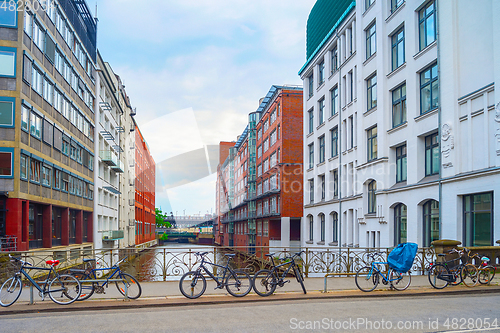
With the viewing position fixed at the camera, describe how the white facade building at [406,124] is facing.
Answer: facing the viewer and to the left of the viewer

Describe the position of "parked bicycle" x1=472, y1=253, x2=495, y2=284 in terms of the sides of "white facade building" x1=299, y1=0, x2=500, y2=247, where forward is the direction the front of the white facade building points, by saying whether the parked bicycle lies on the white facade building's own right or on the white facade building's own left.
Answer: on the white facade building's own left

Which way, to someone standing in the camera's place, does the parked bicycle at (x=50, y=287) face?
facing to the left of the viewer

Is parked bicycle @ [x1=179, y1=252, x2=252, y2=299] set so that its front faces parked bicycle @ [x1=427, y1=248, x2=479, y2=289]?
no

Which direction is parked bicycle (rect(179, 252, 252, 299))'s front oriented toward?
to the viewer's left

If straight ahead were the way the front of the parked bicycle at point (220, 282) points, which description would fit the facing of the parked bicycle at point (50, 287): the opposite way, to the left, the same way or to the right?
the same way

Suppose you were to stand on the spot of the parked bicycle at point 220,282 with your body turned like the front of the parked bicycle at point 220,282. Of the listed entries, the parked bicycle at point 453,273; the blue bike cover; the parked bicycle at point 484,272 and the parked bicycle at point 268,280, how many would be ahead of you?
0

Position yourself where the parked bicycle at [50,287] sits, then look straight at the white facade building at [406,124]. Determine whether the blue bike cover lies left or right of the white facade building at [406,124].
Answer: right

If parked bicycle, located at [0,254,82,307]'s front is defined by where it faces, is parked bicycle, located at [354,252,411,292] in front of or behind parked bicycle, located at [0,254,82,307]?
behind

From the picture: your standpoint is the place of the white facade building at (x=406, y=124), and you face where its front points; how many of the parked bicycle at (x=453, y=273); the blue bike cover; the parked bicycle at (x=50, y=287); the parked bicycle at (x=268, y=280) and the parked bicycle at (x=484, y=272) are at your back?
0
